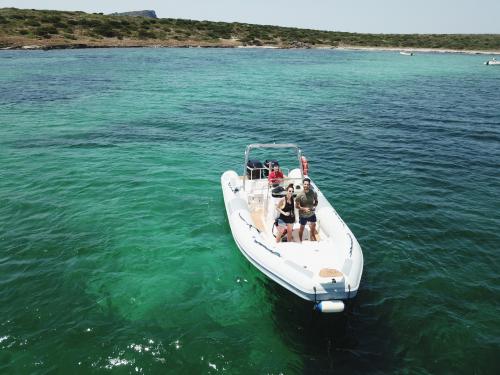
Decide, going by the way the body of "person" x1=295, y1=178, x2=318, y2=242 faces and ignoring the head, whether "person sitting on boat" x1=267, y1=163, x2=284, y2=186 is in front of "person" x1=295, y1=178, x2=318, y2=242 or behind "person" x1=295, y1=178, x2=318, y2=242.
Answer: behind

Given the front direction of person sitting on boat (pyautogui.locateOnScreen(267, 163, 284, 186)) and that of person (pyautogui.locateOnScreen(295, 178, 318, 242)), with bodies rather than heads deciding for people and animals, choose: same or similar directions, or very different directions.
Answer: same or similar directions

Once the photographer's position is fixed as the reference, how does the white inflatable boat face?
facing the viewer and to the right of the viewer

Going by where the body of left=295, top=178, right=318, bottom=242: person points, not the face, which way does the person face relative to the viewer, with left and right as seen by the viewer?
facing the viewer

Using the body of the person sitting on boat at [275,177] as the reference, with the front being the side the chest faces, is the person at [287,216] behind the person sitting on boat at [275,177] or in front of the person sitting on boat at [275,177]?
in front

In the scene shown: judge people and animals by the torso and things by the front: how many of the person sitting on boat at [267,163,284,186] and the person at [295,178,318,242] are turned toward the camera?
2

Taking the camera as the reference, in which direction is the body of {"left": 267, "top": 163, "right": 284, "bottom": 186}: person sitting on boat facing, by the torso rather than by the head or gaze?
toward the camera
